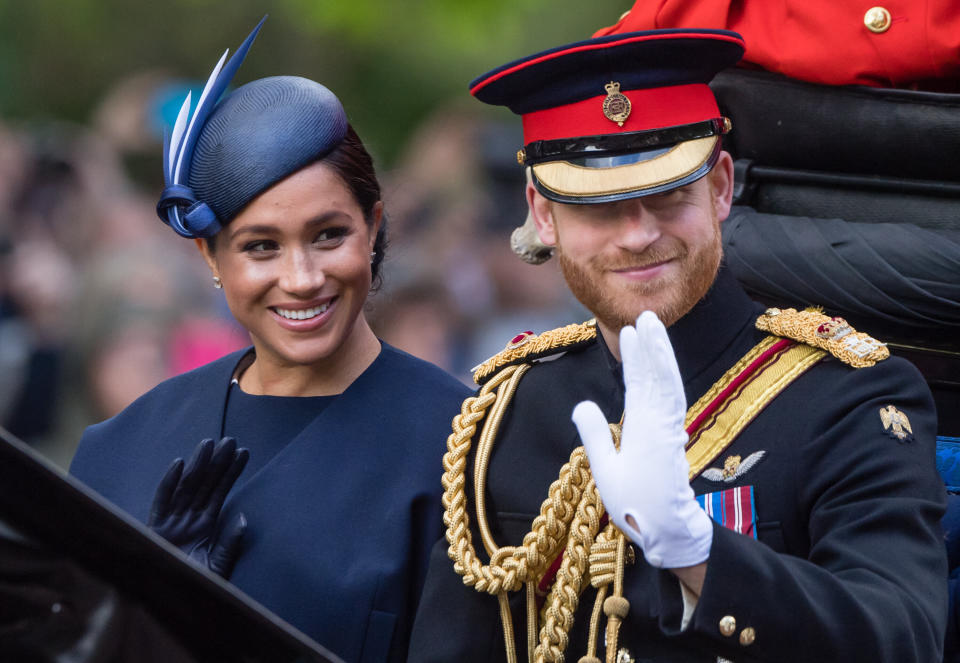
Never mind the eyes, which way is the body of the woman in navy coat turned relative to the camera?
toward the camera

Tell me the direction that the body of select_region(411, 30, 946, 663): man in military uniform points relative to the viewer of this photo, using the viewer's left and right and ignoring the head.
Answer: facing the viewer and to the left of the viewer

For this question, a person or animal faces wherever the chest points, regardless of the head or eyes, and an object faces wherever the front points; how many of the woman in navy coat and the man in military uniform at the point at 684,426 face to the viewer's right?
0

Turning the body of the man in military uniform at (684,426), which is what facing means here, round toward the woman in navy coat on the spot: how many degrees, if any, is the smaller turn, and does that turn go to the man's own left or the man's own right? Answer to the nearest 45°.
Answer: approximately 45° to the man's own right

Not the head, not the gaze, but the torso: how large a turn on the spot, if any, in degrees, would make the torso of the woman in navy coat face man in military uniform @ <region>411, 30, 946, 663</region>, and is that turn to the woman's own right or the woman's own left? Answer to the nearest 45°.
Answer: approximately 45° to the woman's own left
